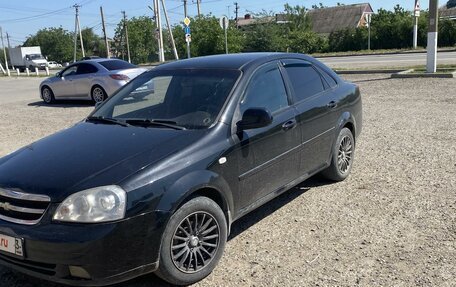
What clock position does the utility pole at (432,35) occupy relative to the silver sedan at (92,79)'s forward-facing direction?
The utility pole is roughly at 5 o'clock from the silver sedan.

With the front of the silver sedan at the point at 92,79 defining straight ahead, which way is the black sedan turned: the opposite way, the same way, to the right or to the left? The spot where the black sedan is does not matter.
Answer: to the left

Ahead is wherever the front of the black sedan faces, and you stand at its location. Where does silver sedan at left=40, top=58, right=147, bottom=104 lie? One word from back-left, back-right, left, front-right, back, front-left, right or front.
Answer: back-right

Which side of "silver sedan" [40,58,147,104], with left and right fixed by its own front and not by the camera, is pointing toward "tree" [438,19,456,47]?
right

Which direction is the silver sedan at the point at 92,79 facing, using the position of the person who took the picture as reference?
facing away from the viewer and to the left of the viewer

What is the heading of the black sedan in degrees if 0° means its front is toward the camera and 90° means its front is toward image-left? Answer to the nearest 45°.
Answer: approximately 45°

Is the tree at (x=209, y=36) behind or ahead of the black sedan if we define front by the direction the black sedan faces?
behind

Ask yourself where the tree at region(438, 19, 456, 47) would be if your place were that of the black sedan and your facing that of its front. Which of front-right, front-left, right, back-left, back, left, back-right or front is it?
back
